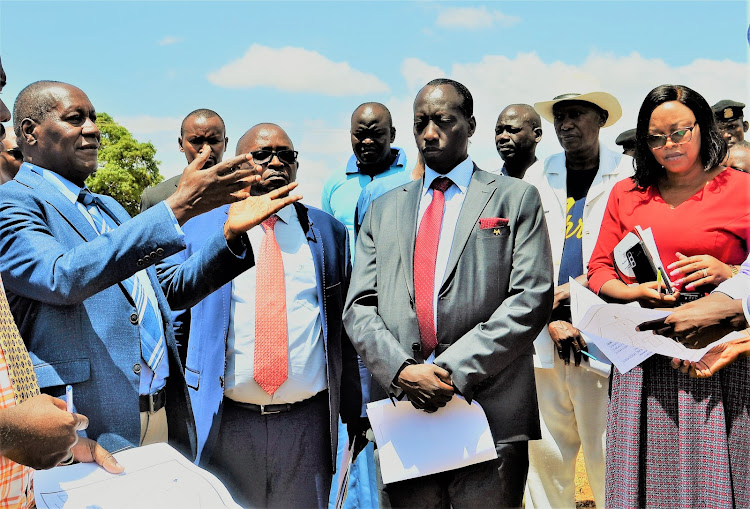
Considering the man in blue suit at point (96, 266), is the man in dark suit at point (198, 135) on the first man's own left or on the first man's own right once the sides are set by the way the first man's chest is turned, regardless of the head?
on the first man's own left

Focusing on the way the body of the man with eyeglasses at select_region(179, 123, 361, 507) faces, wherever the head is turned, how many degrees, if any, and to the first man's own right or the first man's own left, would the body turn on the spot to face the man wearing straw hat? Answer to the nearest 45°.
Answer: approximately 135° to the first man's own left

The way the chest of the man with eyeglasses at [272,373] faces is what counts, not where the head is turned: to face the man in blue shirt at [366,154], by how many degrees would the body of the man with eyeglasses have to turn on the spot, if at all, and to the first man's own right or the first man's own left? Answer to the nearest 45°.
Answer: approximately 180°

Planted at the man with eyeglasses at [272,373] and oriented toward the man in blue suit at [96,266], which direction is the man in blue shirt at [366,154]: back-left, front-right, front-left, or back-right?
back-right

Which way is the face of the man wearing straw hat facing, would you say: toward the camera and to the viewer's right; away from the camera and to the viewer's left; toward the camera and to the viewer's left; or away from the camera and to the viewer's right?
toward the camera and to the viewer's left

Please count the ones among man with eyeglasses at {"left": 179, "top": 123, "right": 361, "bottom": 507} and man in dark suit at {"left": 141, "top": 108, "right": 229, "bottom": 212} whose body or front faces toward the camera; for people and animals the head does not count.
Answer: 2

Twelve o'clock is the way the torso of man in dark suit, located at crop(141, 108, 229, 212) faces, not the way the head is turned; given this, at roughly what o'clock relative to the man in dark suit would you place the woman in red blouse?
The woman in red blouse is roughly at 11 o'clock from the man in dark suit.

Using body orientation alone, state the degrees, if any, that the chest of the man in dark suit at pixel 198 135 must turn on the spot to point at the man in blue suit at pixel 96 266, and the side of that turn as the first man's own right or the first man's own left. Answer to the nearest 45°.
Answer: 0° — they already face them

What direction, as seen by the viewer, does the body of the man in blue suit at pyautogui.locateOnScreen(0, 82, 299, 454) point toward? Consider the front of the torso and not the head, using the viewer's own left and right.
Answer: facing the viewer and to the right of the viewer

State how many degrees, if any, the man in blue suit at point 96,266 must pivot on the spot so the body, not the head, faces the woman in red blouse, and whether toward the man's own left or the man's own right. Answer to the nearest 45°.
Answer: approximately 45° to the man's own left
